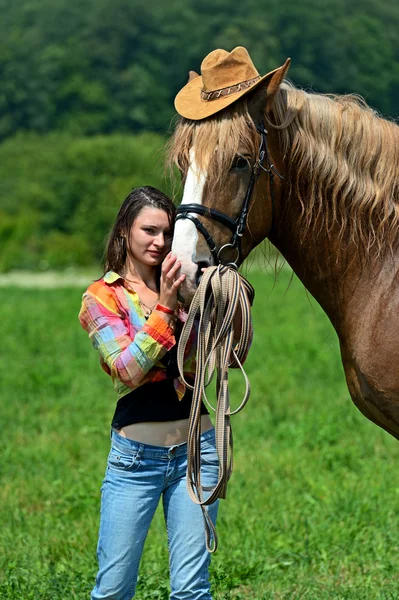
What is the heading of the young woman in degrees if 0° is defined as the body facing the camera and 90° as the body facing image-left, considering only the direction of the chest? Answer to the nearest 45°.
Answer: approximately 315°

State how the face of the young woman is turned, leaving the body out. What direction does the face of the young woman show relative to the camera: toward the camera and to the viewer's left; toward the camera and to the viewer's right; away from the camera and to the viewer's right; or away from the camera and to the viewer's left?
toward the camera and to the viewer's right
